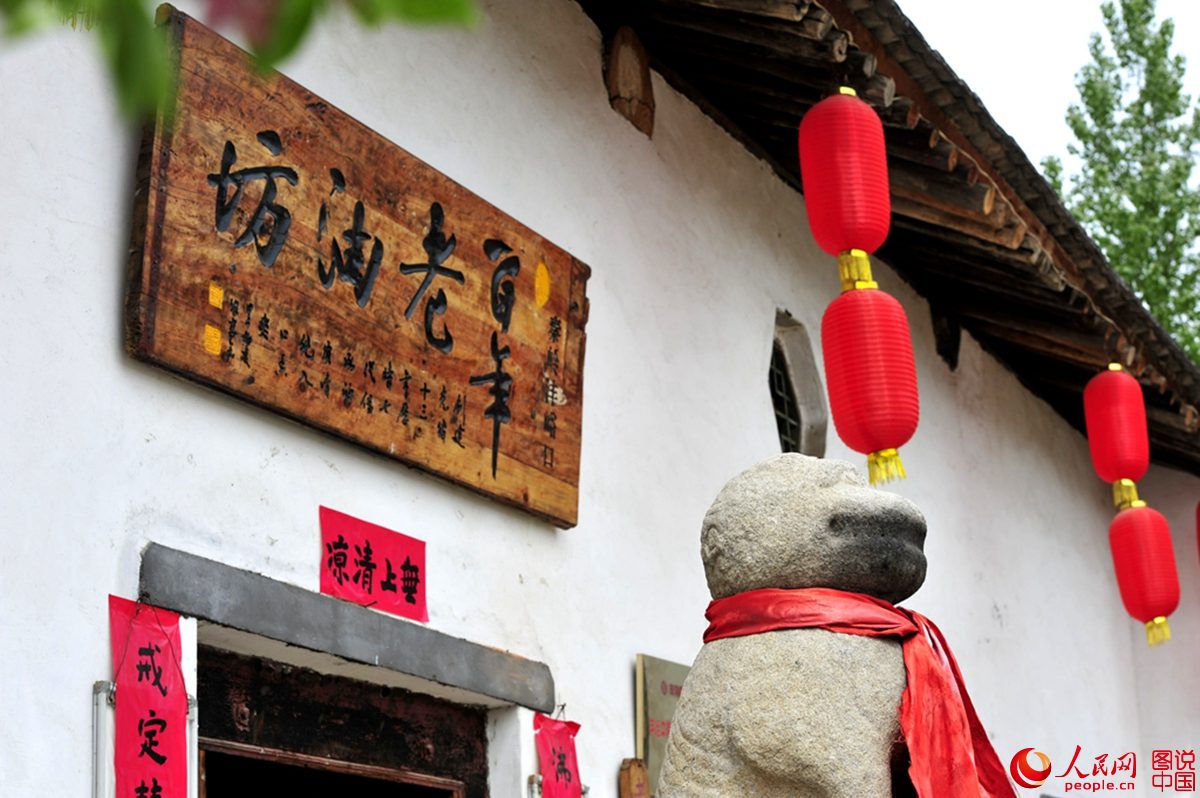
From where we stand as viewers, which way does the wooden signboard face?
facing the viewer and to the right of the viewer

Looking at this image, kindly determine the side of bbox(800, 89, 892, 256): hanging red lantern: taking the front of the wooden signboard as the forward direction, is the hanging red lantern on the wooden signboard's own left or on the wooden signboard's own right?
on the wooden signboard's own left

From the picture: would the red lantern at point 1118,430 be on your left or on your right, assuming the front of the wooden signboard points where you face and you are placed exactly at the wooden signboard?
on your left
